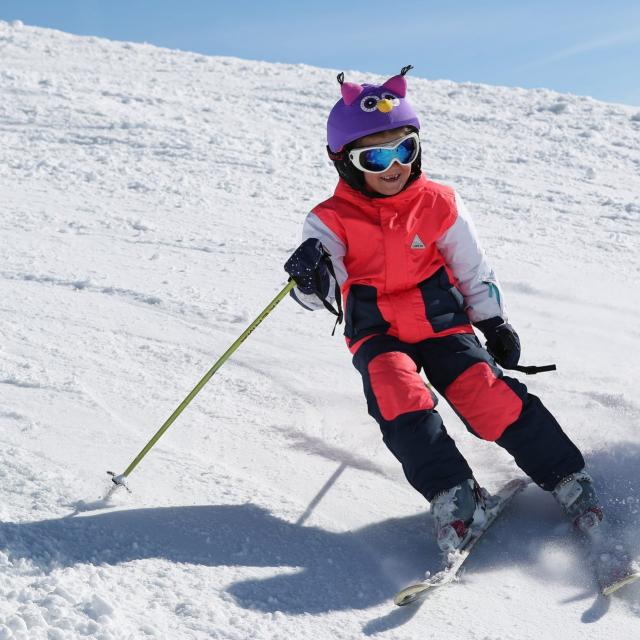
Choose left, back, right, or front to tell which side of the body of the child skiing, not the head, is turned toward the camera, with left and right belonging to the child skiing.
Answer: front
